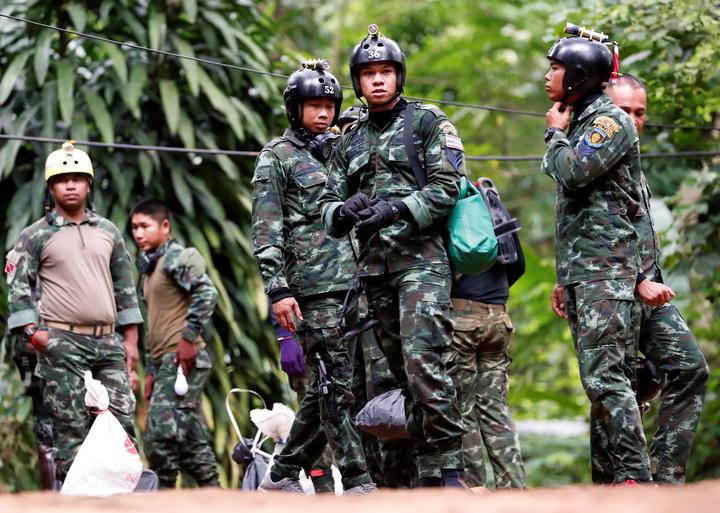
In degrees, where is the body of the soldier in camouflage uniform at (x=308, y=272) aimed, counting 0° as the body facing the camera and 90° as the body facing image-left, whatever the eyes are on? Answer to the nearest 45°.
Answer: approximately 315°

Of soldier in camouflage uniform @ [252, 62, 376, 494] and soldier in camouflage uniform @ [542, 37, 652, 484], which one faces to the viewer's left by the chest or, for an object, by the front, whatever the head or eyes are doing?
soldier in camouflage uniform @ [542, 37, 652, 484]

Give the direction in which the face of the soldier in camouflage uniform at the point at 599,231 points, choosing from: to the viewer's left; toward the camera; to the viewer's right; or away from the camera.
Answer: to the viewer's left

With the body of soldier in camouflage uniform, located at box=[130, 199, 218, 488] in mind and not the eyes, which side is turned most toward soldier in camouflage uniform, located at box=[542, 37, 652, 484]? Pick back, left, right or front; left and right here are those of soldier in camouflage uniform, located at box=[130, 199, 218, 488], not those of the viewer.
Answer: left

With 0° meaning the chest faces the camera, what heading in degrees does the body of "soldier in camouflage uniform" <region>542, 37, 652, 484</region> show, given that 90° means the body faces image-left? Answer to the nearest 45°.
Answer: approximately 90°

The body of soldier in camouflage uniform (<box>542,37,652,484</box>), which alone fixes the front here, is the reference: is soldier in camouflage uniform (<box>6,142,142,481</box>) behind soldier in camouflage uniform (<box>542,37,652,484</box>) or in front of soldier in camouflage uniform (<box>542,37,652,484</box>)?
in front

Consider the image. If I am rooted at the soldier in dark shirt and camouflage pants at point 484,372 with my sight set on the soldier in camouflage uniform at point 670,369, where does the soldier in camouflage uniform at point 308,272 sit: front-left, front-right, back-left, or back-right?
back-right

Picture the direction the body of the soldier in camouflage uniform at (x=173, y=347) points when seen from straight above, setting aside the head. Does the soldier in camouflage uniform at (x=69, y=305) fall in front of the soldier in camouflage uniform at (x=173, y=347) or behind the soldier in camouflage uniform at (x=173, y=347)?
in front

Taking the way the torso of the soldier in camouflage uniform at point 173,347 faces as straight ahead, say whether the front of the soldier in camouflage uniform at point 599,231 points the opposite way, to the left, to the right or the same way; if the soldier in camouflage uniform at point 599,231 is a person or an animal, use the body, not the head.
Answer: to the right

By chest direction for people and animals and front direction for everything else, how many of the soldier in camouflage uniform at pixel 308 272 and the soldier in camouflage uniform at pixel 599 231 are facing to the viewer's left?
1
